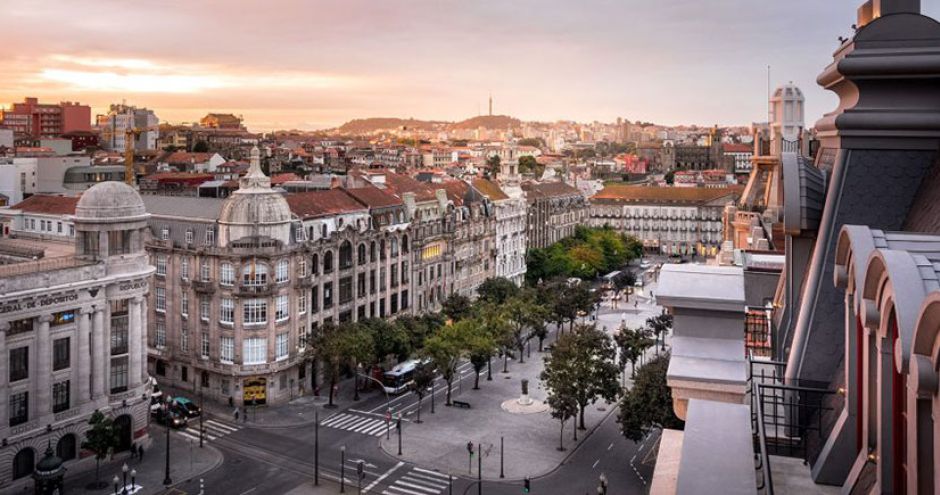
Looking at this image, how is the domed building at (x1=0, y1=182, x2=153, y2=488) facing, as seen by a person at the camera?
facing the viewer and to the right of the viewer

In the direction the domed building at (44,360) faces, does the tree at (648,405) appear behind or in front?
in front
